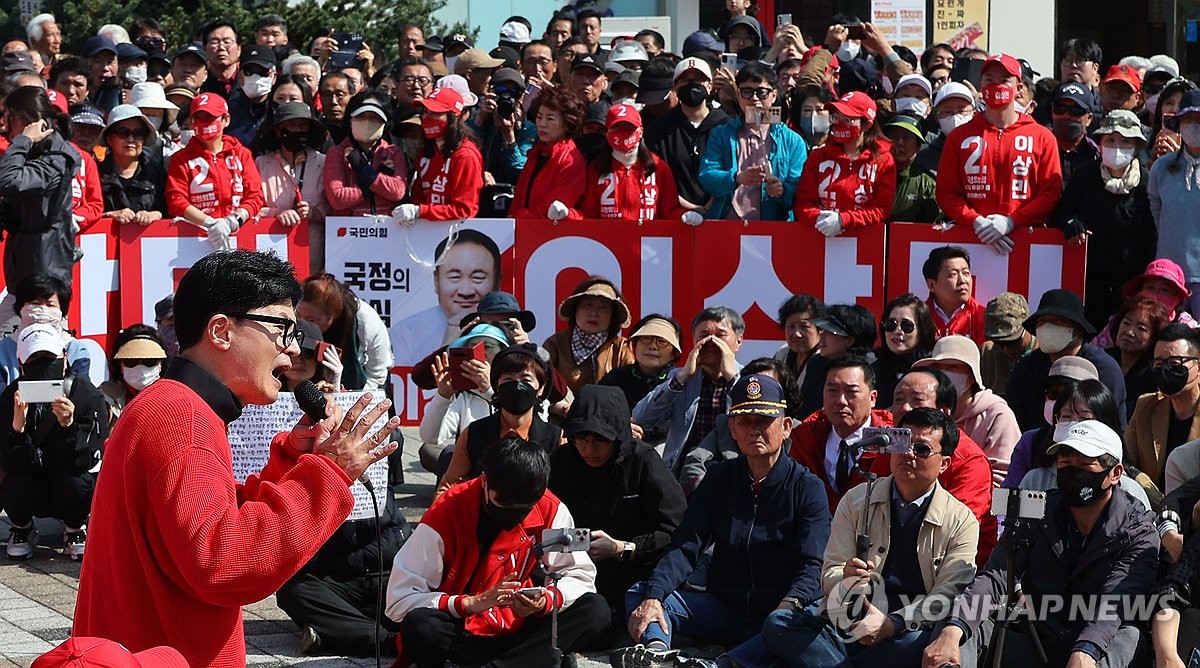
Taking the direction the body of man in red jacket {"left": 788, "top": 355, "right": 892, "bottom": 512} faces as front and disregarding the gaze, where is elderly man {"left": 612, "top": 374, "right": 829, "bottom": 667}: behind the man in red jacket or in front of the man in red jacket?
in front

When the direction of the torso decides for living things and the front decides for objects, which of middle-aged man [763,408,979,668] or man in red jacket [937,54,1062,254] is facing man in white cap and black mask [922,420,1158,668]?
the man in red jacket

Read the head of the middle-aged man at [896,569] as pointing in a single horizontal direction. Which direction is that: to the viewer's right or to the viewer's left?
to the viewer's left

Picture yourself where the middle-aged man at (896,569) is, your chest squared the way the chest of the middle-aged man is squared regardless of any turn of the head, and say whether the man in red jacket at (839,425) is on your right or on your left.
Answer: on your right

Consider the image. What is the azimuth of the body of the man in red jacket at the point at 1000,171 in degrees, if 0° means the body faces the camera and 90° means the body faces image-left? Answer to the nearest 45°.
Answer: approximately 0°

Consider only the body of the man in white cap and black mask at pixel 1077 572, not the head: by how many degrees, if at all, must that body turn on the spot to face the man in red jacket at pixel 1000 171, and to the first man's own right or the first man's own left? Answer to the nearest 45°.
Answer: approximately 135° to the first man's own right

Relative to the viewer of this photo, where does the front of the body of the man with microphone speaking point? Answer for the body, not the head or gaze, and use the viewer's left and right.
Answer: facing to the right of the viewer

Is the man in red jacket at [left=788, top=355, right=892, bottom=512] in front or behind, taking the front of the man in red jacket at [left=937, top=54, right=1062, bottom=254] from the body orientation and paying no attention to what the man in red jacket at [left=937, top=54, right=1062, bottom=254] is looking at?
in front

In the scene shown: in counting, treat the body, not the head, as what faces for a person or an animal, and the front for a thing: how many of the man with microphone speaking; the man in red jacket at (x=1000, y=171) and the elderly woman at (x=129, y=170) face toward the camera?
2

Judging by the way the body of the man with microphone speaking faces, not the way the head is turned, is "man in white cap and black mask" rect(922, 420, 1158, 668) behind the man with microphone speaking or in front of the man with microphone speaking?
in front

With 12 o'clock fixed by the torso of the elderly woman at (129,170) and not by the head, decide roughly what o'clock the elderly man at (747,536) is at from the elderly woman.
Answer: The elderly man is roughly at 11 o'clock from the elderly woman.

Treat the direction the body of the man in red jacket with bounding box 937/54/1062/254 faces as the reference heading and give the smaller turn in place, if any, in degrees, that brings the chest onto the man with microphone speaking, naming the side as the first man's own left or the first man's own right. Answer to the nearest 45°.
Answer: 0° — they already face them

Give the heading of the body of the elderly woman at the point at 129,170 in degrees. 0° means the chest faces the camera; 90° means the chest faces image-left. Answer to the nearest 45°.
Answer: approximately 0°
